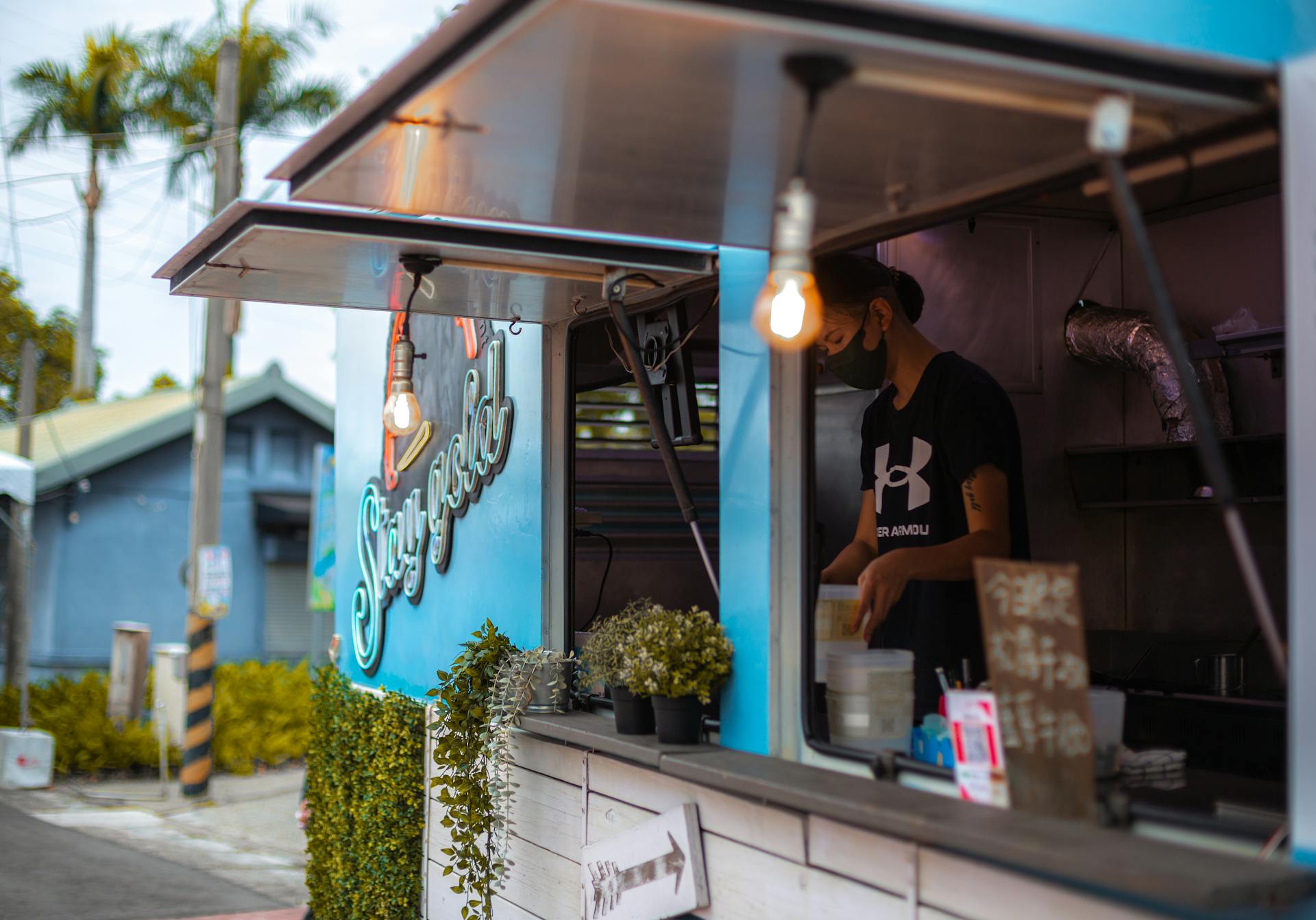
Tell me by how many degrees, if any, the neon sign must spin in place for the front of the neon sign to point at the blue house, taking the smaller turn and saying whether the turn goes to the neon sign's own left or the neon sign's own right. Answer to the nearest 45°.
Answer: approximately 135° to the neon sign's own right

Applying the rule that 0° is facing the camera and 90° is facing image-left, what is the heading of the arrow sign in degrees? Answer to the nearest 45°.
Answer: approximately 45°

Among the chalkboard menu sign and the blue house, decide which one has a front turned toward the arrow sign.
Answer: the blue house

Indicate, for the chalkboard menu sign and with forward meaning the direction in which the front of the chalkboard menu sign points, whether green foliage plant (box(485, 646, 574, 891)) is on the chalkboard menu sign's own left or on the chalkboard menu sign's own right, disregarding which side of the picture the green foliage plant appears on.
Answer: on the chalkboard menu sign's own right

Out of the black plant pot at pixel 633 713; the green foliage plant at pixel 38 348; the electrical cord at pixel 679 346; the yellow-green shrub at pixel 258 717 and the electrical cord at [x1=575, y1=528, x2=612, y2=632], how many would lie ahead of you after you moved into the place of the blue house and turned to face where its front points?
4

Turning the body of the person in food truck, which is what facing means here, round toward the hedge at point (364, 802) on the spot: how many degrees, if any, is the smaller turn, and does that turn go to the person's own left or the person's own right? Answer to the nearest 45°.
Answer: approximately 90° to the person's own right

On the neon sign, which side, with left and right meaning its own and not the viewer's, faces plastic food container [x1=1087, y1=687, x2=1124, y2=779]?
left

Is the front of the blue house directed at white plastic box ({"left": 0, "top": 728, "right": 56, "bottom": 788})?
yes

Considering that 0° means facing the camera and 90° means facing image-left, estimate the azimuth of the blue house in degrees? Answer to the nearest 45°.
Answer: approximately 0°

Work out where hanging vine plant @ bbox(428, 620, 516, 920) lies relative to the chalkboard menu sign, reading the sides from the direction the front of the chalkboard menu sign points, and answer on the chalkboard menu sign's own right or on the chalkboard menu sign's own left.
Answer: on the chalkboard menu sign's own right

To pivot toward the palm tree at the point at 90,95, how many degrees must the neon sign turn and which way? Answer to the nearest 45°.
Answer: approximately 135° to its right

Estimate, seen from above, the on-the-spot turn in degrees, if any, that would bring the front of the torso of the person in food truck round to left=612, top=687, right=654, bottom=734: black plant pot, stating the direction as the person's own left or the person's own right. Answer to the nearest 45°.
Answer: approximately 45° to the person's own right

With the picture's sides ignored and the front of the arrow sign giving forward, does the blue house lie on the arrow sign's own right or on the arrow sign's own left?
on the arrow sign's own right

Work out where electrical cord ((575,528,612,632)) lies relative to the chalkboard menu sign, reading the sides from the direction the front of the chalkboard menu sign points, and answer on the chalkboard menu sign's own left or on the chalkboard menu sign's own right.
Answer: on the chalkboard menu sign's own right
